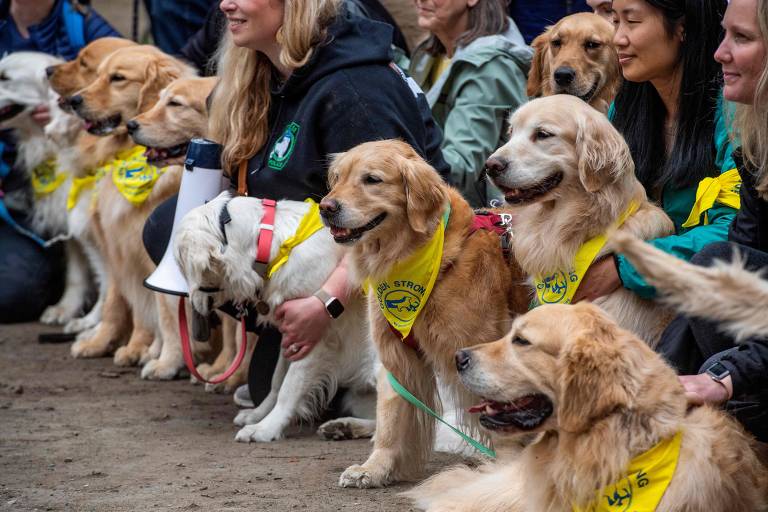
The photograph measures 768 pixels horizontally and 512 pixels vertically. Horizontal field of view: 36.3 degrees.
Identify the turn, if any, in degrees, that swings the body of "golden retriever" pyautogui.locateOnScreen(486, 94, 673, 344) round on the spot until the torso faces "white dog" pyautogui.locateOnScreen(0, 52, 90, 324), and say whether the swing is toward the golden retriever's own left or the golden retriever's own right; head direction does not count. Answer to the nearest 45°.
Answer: approximately 90° to the golden retriever's own right

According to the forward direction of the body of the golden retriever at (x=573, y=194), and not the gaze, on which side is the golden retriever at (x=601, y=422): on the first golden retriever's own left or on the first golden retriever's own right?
on the first golden retriever's own left

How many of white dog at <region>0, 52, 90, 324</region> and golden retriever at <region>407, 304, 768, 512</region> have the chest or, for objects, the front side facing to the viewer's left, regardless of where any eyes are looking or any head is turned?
2

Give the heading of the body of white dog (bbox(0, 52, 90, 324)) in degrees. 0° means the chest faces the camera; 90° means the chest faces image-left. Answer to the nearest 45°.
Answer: approximately 90°

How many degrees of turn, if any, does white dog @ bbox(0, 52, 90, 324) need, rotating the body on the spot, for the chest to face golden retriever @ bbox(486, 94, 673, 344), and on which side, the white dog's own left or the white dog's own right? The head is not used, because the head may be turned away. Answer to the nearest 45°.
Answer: approximately 90° to the white dog's own left

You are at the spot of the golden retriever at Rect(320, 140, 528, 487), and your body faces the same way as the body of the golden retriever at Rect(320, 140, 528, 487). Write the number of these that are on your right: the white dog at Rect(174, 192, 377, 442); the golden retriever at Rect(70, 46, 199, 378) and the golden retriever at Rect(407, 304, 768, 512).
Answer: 2

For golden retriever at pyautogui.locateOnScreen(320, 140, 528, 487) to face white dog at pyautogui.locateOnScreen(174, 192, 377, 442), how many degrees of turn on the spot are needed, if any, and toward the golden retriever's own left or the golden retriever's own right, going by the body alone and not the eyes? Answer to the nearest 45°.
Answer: approximately 90° to the golden retriever's own right

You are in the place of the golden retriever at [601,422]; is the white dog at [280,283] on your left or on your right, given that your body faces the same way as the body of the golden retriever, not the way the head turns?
on your right

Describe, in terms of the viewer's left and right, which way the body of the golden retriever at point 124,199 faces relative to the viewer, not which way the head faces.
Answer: facing the viewer and to the left of the viewer

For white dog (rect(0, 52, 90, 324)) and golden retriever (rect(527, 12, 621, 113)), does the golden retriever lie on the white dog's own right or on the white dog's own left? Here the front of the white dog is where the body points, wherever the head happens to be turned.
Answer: on the white dog's own left

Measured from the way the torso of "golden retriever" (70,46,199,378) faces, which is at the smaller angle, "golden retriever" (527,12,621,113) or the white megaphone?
the white megaphone

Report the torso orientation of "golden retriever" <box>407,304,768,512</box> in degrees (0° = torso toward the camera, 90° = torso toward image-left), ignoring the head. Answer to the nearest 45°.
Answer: approximately 90°

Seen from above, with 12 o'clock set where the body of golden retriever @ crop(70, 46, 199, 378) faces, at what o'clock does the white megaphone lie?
The white megaphone is roughly at 10 o'clock from the golden retriever.
